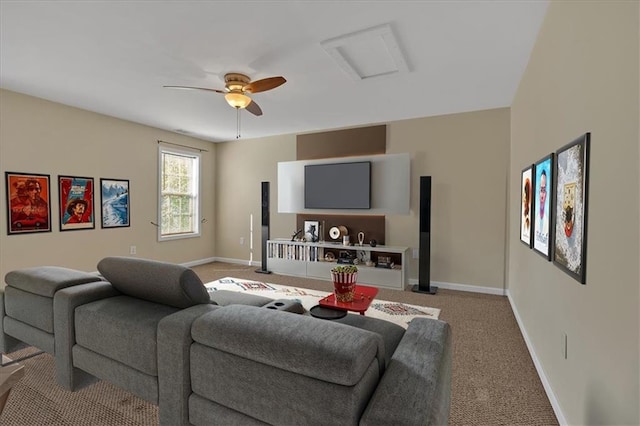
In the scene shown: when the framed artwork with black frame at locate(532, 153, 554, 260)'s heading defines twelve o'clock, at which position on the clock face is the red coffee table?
The red coffee table is roughly at 11 o'clock from the framed artwork with black frame.

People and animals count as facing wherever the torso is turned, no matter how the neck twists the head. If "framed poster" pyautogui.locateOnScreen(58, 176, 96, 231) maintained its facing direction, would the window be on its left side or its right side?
on its left

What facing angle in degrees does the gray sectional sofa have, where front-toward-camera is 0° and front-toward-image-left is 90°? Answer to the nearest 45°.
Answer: approximately 225°

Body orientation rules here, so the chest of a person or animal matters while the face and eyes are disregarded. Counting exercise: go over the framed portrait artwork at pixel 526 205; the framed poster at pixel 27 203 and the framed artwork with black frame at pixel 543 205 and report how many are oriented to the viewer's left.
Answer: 2

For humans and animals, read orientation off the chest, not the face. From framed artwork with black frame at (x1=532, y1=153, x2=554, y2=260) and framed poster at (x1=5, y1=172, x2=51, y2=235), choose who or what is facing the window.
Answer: the framed artwork with black frame

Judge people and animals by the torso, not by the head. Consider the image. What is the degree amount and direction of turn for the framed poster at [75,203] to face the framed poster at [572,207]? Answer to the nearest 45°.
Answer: approximately 45° to its right

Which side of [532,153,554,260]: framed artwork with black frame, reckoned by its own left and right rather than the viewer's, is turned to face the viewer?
left

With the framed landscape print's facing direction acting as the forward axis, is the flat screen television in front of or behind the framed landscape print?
in front

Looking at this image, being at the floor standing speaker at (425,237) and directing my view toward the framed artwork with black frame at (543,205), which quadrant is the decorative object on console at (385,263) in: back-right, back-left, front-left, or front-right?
back-right

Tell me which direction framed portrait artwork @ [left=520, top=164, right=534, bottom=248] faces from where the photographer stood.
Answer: facing to the left of the viewer

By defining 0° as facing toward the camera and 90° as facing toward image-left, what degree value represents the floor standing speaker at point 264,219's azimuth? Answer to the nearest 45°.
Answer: approximately 45°

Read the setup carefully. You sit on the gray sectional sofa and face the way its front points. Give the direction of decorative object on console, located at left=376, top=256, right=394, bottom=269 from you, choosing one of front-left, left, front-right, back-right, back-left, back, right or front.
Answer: front

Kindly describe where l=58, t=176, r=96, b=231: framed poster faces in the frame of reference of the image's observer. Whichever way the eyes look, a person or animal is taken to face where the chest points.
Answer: facing the viewer and to the right of the viewer
